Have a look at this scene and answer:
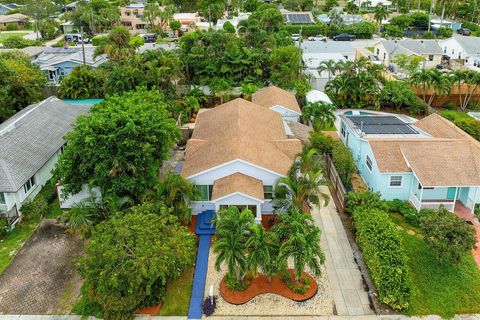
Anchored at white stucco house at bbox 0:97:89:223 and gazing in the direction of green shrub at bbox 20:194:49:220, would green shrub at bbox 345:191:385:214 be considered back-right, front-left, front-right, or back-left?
front-left

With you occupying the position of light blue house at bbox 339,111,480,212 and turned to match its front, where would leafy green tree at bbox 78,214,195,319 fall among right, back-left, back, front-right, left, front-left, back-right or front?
front-right

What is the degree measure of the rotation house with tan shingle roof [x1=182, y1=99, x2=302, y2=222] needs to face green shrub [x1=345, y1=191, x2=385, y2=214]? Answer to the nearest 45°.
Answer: approximately 90° to its left

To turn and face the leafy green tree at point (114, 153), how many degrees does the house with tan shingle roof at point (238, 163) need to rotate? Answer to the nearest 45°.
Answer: approximately 90° to its right

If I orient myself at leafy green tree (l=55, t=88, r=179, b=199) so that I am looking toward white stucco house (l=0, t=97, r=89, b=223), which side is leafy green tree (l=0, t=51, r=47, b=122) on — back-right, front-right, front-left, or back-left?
front-right

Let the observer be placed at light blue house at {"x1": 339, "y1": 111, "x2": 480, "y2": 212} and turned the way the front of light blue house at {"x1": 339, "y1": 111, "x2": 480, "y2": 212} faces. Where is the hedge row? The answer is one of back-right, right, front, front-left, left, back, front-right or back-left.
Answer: front

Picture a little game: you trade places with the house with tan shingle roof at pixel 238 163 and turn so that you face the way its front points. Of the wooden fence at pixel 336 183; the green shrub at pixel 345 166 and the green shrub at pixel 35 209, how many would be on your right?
1

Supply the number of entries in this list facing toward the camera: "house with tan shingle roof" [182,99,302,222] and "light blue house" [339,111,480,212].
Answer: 2

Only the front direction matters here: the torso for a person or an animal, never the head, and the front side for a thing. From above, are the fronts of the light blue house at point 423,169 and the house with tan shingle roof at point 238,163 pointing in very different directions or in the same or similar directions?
same or similar directions

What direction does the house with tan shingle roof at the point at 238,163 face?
toward the camera

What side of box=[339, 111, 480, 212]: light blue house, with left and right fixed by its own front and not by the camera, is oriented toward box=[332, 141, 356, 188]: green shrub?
right

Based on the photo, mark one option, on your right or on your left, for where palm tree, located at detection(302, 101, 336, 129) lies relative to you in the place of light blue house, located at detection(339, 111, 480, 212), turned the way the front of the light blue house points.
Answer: on your right

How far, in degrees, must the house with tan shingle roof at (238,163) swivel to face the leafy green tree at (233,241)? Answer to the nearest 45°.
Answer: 0° — it already faces it

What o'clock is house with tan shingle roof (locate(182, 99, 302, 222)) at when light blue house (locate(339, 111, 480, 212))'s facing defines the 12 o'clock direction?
The house with tan shingle roof is roughly at 2 o'clock from the light blue house.

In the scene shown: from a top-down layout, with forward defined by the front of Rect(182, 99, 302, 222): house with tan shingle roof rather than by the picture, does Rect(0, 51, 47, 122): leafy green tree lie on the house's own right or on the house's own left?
on the house's own right

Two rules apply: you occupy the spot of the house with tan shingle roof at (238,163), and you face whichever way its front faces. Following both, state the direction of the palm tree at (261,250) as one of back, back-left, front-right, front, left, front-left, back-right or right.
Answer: front

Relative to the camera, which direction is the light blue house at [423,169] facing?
toward the camera

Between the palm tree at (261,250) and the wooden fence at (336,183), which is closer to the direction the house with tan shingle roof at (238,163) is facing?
the palm tree
